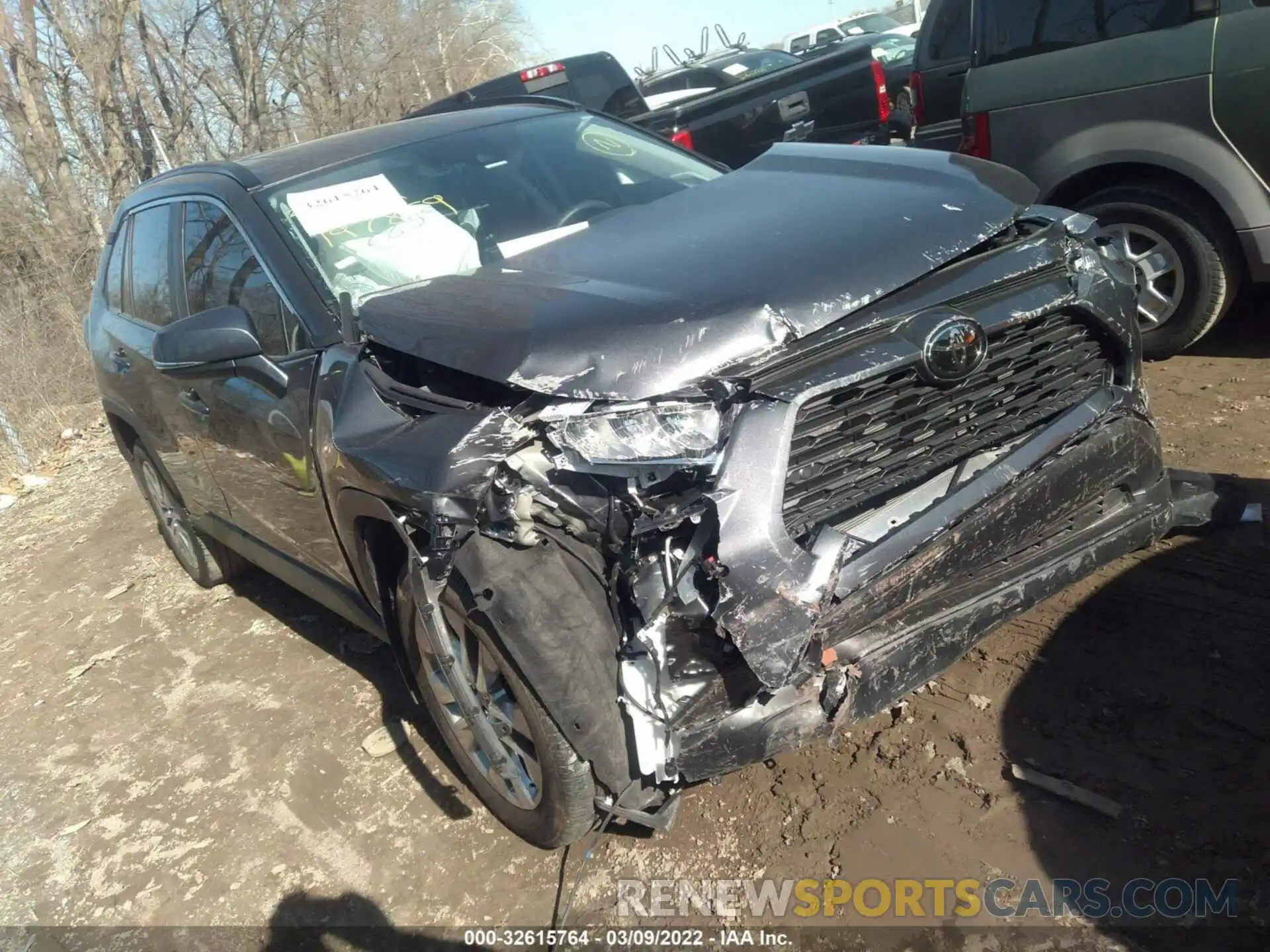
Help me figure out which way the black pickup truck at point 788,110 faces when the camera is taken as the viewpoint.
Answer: facing away from the viewer and to the left of the viewer

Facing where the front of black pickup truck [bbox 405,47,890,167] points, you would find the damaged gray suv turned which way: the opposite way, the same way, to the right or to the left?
the opposite way

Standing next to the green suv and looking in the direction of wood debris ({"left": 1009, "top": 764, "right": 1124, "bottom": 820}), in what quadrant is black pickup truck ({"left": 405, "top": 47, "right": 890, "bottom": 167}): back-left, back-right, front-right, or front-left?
back-right

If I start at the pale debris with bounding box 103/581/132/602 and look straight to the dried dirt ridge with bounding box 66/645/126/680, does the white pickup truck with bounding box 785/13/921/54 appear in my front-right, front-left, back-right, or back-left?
back-left

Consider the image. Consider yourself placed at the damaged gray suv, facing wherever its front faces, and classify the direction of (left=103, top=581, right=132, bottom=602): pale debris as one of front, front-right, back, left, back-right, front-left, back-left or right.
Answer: back

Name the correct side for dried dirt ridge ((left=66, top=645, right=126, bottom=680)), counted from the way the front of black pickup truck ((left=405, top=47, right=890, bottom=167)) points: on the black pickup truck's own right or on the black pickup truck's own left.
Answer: on the black pickup truck's own left

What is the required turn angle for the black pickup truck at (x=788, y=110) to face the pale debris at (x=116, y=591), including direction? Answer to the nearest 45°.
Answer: approximately 90° to its left

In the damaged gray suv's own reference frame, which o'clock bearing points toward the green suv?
The green suv is roughly at 9 o'clock from the damaged gray suv.

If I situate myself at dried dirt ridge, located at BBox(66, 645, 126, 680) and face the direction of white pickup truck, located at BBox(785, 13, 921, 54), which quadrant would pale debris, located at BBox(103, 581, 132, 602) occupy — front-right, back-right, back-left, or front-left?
front-left

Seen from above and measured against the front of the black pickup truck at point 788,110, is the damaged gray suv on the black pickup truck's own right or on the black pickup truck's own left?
on the black pickup truck's own left

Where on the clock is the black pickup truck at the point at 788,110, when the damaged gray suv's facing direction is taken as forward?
The black pickup truck is roughly at 8 o'clock from the damaged gray suv.

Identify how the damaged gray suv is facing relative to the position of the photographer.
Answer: facing the viewer and to the right of the viewer

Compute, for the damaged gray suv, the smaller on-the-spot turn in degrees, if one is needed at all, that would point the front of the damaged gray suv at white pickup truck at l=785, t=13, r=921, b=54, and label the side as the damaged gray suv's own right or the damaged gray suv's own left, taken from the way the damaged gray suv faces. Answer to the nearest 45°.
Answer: approximately 135° to the damaged gray suv's own left
